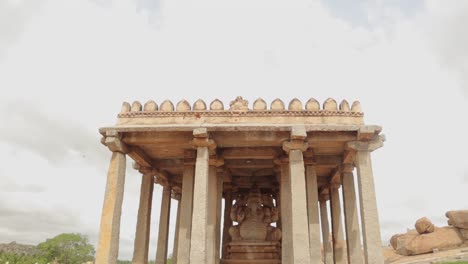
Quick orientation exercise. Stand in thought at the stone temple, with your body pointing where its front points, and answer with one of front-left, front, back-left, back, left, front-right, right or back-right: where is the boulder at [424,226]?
back-left

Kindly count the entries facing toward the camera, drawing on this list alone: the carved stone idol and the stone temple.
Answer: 2

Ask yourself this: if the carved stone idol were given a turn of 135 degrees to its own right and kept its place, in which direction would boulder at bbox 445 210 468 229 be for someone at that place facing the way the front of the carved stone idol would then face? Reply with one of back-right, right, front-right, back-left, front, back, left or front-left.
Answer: right

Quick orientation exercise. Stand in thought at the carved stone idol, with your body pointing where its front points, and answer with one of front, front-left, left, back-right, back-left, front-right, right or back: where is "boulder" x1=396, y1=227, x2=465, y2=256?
back-left

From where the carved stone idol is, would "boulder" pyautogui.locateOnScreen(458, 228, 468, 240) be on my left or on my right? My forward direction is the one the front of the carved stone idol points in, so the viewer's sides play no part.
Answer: on my left

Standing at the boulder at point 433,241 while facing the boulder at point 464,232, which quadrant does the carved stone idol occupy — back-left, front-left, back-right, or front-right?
back-right

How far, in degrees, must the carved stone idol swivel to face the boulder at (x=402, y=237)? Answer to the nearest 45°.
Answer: approximately 135° to its left

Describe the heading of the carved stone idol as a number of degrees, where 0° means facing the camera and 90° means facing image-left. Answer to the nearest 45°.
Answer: approximately 0°

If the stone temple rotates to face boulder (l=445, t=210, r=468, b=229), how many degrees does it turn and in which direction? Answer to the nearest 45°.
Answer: approximately 135° to its left
